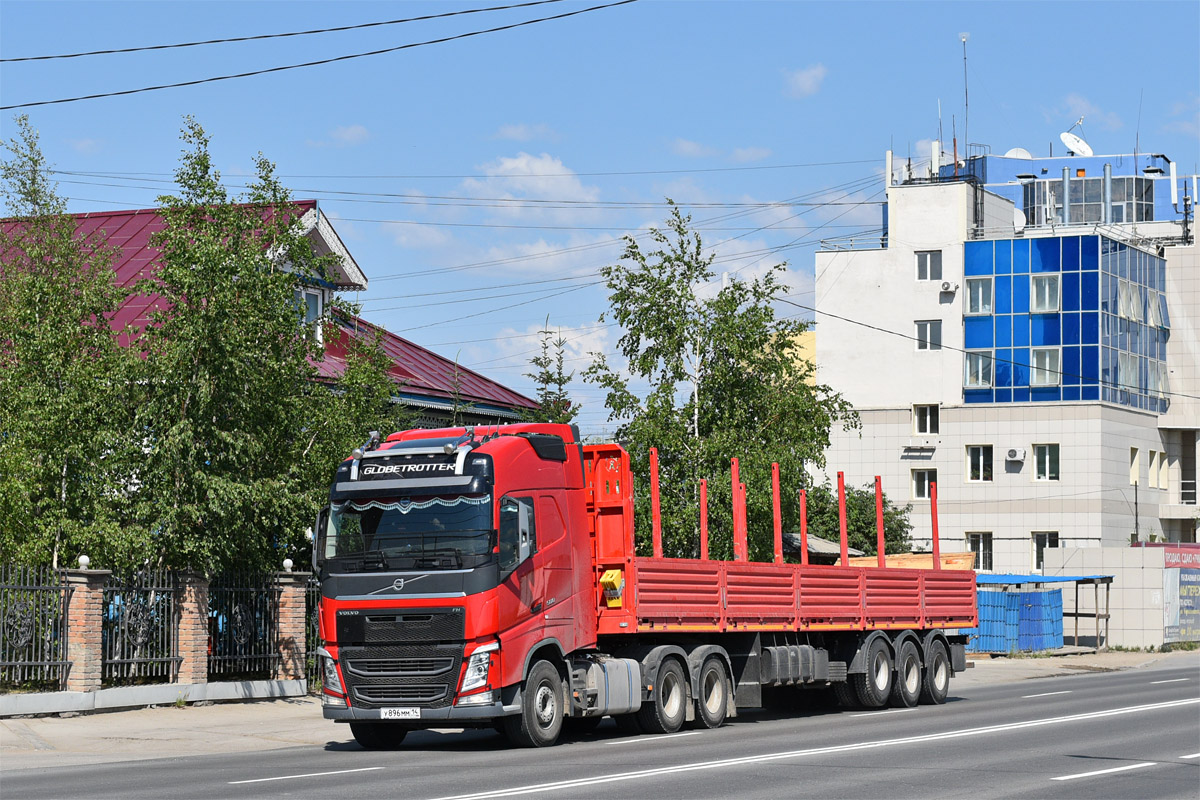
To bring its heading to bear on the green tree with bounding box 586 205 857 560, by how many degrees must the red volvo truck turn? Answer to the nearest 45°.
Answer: approximately 135° to its right

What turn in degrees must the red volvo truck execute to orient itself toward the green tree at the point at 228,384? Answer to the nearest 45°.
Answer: approximately 90° to its right

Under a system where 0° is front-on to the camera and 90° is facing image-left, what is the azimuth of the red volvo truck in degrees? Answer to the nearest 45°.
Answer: approximately 45°

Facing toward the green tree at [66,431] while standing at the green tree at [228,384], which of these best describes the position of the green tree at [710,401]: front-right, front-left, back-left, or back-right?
back-right

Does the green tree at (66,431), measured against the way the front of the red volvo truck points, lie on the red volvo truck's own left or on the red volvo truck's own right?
on the red volvo truck's own right
